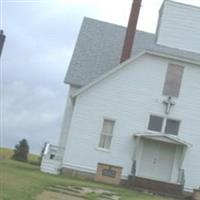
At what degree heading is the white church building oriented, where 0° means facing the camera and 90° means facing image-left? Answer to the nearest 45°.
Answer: approximately 0°
